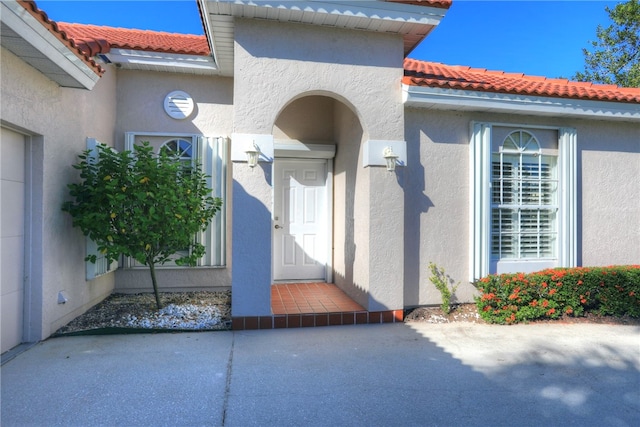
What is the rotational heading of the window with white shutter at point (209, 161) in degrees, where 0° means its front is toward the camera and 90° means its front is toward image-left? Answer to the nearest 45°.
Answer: approximately 0°

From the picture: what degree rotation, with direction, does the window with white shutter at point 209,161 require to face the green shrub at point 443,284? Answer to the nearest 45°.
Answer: approximately 45° to its left

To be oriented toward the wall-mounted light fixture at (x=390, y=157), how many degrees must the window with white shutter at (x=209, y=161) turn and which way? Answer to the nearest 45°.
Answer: approximately 45° to its left

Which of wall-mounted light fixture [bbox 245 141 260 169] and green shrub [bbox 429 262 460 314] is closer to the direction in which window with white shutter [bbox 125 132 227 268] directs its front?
the wall-mounted light fixture

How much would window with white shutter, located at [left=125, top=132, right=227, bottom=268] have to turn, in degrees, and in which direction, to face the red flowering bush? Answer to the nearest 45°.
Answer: approximately 45° to its left
